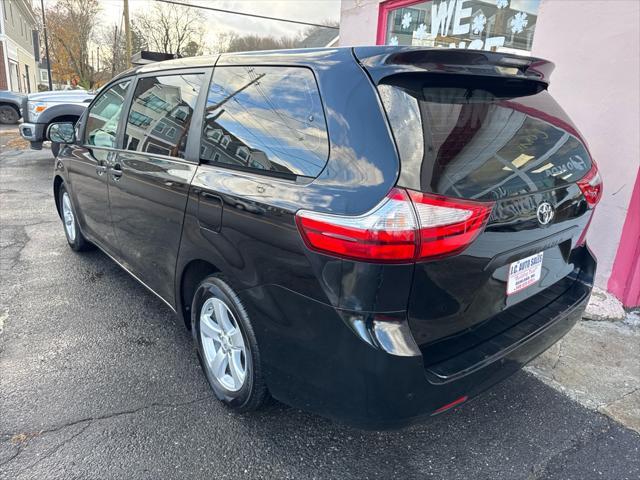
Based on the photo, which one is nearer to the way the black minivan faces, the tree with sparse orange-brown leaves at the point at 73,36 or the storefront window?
the tree with sparse orange-brown leaves

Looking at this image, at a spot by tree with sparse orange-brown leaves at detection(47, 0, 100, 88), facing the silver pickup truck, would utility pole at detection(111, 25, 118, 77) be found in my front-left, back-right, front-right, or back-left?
back-left

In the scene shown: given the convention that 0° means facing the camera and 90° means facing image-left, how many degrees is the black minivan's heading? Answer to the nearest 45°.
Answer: approximately 135°

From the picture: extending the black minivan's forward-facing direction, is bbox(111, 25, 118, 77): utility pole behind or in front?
in front

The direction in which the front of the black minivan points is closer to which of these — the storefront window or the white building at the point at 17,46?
the white building

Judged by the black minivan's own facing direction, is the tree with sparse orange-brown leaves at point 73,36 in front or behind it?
in front

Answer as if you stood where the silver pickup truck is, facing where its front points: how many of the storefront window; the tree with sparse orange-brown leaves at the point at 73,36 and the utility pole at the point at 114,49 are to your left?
1

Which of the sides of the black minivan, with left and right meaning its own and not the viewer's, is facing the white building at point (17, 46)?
front

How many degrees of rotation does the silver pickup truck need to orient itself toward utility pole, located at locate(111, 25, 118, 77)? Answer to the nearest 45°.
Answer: approximately 135° to its right

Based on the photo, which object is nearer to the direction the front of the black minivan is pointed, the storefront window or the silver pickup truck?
the silver pickup truck

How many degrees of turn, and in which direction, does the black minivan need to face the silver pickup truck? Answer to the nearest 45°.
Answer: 0° — it already faces it

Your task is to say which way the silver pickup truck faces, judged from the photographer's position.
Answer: facing the viewer and to the left of the viewer
